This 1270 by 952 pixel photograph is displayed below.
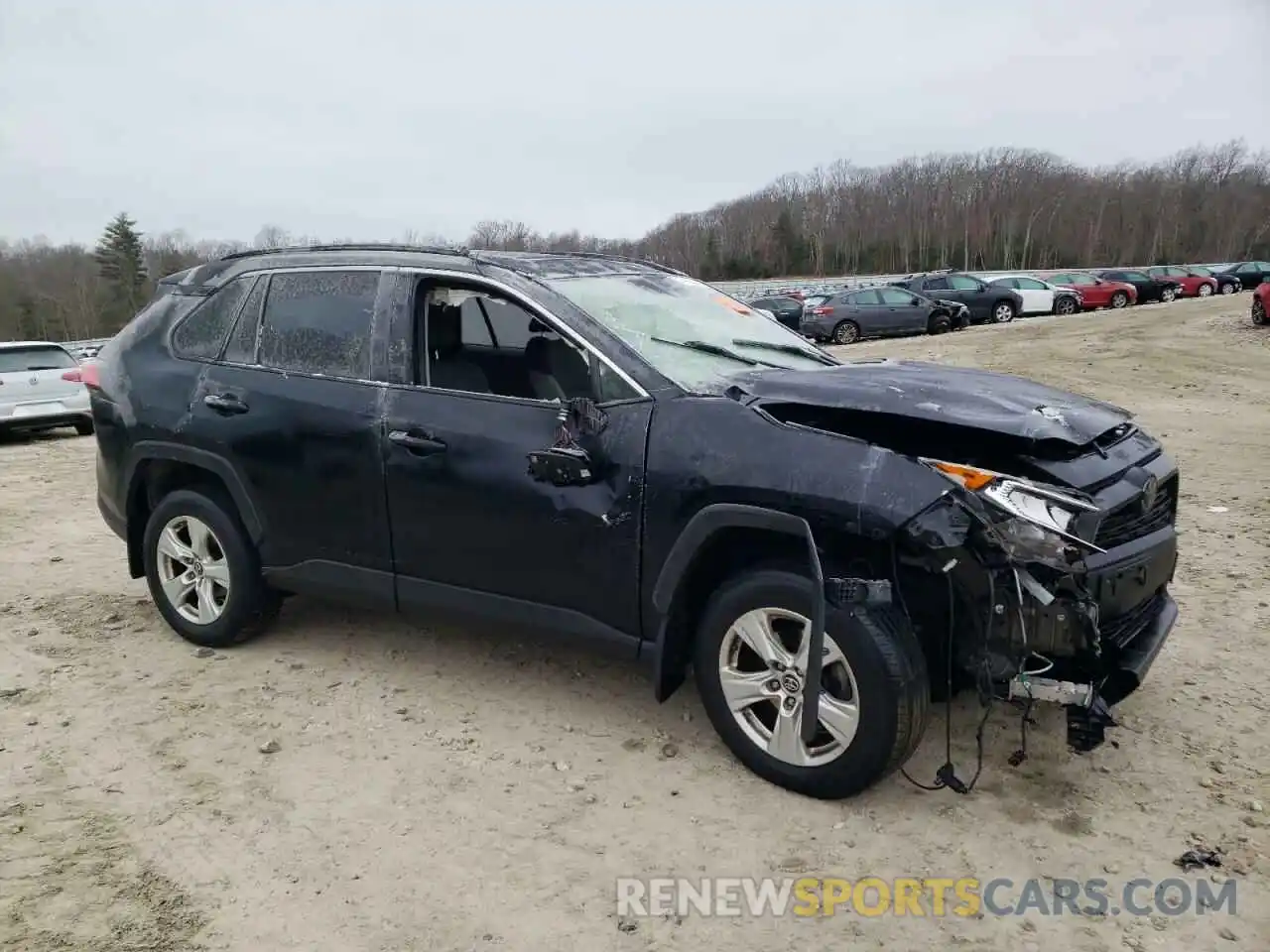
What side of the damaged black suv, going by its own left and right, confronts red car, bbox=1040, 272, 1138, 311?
left

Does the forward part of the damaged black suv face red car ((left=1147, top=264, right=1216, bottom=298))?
no

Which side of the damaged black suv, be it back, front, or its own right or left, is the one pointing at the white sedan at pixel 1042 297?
left

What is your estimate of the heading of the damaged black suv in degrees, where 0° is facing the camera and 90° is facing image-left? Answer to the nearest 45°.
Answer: approximately 315°

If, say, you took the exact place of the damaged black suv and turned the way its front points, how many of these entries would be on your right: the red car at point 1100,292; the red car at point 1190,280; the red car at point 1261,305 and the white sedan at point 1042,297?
0

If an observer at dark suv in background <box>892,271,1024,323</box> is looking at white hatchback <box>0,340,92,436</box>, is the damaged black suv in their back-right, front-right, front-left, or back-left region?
front-left

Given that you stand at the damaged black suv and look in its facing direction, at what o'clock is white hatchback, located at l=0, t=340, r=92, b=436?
The white hatchback is roughly at 6 o'clock from the damaged black suv.

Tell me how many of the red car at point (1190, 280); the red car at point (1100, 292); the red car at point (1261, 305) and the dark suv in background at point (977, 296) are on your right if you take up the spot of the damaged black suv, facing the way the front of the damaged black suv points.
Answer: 0

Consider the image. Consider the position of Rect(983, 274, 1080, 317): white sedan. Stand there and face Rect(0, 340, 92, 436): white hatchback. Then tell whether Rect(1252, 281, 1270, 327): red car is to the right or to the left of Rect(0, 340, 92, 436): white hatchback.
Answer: left

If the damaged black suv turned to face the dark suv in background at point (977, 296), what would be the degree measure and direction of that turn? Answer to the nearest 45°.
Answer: approximately 90° to its left

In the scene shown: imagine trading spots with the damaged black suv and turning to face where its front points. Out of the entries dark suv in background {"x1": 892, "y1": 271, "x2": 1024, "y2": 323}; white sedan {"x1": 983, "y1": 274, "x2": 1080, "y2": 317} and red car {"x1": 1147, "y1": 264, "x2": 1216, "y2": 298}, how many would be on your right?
0
